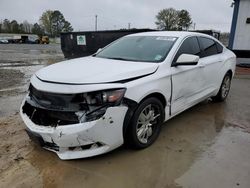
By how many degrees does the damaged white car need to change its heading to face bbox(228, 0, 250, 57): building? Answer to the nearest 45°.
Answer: approximately 180°

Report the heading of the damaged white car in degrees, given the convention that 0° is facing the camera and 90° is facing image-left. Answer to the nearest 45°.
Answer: approximately 45°
